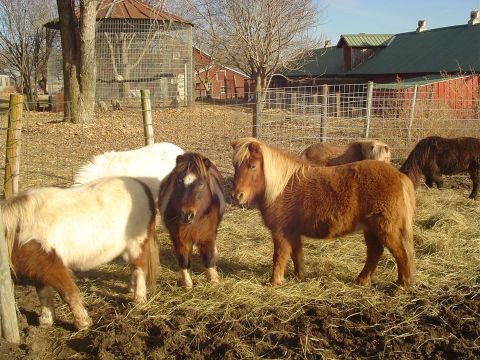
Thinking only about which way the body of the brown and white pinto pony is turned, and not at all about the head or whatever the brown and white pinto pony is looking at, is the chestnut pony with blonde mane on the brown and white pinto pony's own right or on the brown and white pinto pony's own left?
on the brown and white pinto pony's own left

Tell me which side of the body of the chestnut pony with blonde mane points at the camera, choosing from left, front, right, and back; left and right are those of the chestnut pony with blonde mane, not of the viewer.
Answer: left

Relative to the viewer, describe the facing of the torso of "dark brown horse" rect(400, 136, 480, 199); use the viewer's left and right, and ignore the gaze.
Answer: facing to the left of the viewer

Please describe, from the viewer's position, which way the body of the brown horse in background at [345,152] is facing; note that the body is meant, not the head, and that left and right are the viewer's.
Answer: facing to the right of the viewer

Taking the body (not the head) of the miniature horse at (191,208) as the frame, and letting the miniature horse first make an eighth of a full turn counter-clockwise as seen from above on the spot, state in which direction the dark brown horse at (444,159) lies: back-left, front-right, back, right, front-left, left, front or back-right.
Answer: left

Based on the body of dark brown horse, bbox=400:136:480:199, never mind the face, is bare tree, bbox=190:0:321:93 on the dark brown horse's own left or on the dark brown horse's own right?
on the dark brown horse's own right

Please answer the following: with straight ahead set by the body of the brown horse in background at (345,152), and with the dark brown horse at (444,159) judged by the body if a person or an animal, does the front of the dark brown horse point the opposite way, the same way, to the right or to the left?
the opposite way

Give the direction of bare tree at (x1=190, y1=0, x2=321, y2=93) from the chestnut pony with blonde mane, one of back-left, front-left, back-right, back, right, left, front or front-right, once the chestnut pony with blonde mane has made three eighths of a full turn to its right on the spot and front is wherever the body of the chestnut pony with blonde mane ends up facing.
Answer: front-left

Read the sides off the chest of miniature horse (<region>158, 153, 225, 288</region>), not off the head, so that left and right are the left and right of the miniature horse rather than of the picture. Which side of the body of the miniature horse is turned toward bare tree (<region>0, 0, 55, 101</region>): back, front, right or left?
back

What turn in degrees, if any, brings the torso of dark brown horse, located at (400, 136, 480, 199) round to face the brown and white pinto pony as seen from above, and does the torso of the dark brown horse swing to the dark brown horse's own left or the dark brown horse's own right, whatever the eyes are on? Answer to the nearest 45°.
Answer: approximately 45° to the dark brown horse's own left
